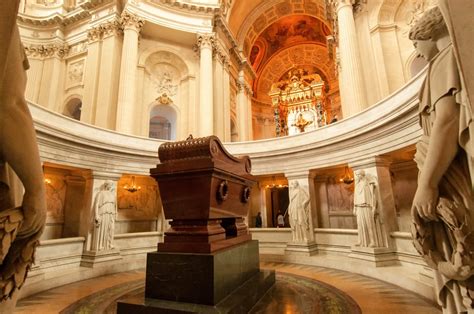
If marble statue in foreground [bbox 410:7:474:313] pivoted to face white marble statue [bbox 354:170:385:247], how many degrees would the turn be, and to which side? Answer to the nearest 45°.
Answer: approximately 90° to its right

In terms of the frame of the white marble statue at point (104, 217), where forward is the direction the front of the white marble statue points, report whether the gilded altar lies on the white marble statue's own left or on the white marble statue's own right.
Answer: on the white marble statue's own left

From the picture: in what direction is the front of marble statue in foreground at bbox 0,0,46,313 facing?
to the viewer's right

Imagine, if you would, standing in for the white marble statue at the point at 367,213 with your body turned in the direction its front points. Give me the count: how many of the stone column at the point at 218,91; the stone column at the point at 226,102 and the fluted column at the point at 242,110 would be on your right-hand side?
3

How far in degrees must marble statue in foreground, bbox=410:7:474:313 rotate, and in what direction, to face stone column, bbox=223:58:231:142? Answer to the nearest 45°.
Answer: approximately 45° to its right

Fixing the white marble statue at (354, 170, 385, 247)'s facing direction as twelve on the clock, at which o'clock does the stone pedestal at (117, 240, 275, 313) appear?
The stone pedestal is roughly at 11 o'clock from the white marble statue.

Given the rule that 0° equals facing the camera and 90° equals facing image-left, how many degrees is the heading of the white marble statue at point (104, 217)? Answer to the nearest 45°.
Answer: approximately 315°

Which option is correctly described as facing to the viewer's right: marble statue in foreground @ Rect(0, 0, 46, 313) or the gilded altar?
the marble statue in foreground

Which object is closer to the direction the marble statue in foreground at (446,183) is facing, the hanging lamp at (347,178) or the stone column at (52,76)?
the stone column

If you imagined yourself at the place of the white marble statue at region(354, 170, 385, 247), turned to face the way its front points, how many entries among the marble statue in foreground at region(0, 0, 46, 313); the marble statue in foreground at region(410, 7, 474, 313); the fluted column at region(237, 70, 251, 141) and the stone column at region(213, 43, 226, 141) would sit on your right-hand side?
2

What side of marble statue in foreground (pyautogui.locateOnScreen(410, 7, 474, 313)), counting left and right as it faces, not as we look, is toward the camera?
left

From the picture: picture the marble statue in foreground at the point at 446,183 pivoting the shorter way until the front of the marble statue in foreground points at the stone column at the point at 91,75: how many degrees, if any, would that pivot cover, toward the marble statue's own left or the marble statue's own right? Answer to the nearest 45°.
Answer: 0° — it already faces it

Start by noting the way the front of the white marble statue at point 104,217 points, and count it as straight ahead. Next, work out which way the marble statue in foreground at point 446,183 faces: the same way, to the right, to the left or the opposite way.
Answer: the opposite way

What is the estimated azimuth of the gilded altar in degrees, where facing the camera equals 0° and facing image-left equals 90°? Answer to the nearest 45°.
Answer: approximately 0°
